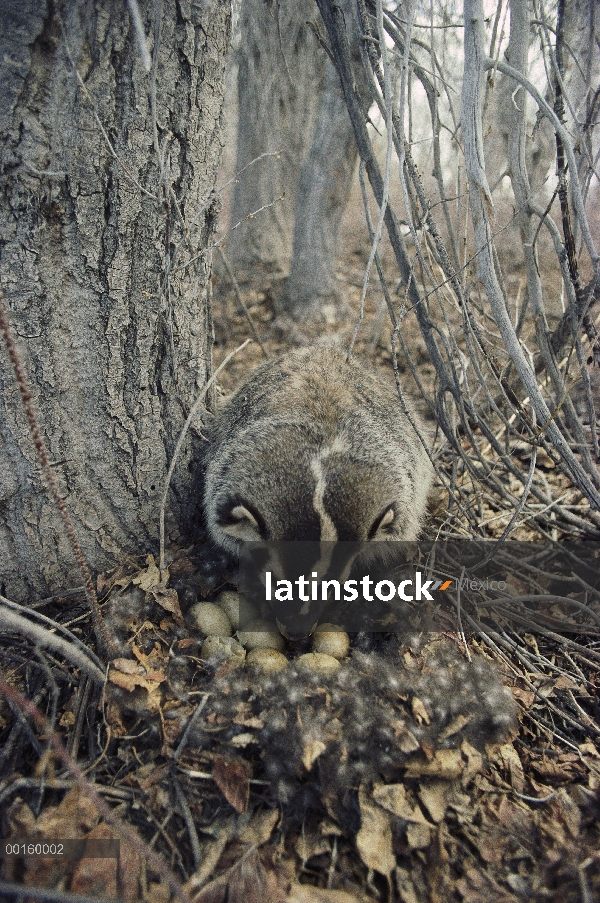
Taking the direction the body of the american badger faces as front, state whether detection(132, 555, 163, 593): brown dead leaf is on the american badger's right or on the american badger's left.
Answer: on the american badger's right

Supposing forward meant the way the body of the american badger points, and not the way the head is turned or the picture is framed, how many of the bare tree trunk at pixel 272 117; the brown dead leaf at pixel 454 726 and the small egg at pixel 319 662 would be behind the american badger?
1

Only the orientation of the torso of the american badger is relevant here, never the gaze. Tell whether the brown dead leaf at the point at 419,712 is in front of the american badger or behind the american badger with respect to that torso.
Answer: in front

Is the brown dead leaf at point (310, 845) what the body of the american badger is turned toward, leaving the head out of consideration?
yes

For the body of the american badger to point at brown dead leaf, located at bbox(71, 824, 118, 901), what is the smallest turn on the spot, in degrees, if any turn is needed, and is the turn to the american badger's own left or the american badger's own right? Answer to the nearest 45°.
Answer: approximately 45° to the american badger's own right

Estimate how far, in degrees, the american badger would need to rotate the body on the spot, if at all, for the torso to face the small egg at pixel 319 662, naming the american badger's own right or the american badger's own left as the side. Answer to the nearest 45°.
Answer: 0° — it already faces it

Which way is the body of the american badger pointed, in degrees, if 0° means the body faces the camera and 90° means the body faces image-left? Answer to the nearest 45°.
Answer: approximately 0°

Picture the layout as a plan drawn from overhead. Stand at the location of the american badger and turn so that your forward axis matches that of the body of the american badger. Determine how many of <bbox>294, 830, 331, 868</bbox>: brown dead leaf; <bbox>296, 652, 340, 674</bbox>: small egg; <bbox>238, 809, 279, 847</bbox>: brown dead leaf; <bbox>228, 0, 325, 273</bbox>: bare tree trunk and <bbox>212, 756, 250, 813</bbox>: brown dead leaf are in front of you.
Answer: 4

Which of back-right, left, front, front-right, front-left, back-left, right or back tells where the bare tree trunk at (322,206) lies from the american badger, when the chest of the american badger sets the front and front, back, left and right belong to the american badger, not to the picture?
back

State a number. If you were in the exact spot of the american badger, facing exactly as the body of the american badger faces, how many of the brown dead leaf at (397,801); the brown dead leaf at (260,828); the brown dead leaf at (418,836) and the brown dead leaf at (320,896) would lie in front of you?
4
